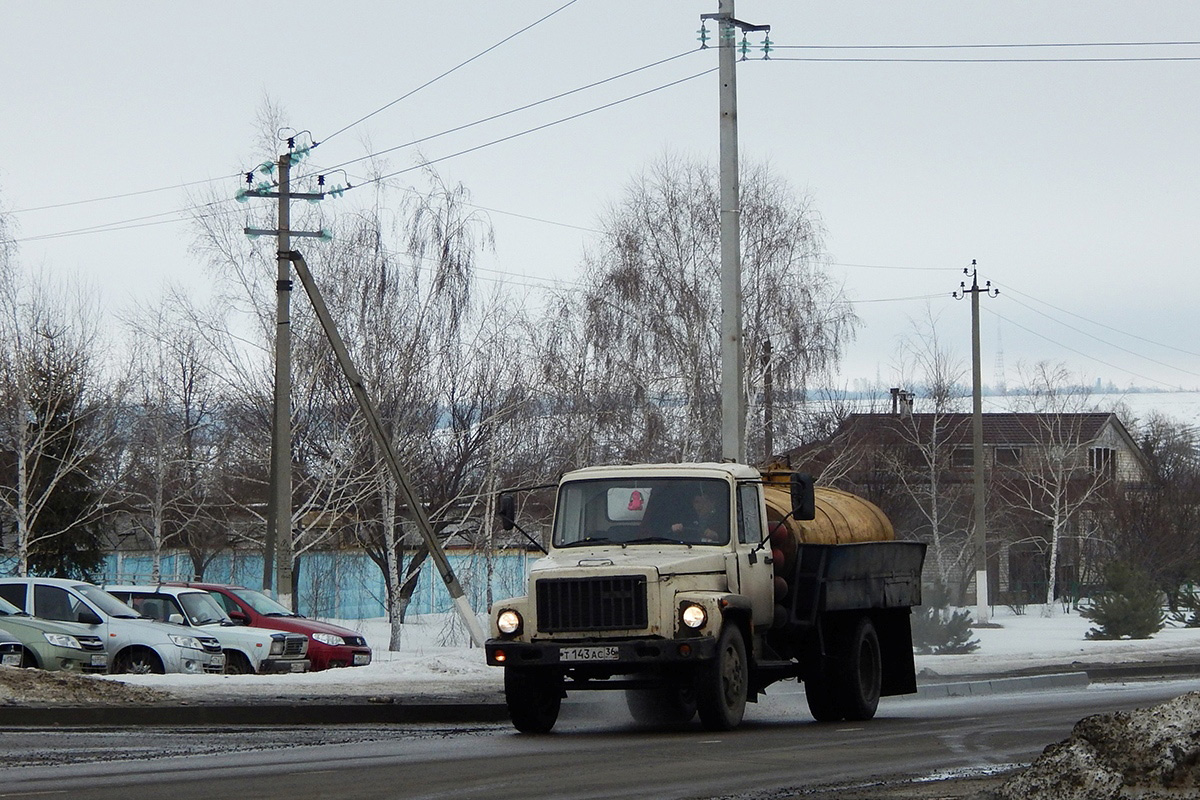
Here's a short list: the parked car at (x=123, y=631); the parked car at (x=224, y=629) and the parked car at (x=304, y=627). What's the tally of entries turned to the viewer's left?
0

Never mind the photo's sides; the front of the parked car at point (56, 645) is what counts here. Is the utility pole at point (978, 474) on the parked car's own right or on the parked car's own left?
on the parked car's own left

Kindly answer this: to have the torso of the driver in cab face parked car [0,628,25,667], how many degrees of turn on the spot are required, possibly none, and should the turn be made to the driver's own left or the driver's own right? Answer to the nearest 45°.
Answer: approximately 90° to the driver's own right

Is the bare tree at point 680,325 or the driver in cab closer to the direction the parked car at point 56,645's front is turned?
the driver in cab

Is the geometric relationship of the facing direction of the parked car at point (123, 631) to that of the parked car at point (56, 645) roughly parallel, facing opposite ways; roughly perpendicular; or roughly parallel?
roughly parallel

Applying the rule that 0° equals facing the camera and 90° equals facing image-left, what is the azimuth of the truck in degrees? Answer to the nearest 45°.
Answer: approximately 45°

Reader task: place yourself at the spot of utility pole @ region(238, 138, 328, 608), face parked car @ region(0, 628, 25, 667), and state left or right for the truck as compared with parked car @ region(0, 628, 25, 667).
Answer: left

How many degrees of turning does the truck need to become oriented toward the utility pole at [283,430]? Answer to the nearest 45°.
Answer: approximately 90° to its right

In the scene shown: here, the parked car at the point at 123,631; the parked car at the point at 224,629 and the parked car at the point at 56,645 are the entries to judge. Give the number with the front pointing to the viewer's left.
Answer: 0

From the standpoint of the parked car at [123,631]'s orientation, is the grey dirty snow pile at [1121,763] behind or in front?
in front

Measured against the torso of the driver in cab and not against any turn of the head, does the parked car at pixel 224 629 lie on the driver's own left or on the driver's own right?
on the driver's own right

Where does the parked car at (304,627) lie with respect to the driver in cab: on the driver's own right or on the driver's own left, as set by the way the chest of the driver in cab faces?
on the driver's own right

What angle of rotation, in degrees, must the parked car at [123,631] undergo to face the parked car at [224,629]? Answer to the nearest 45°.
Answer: approximately 90° to its left
